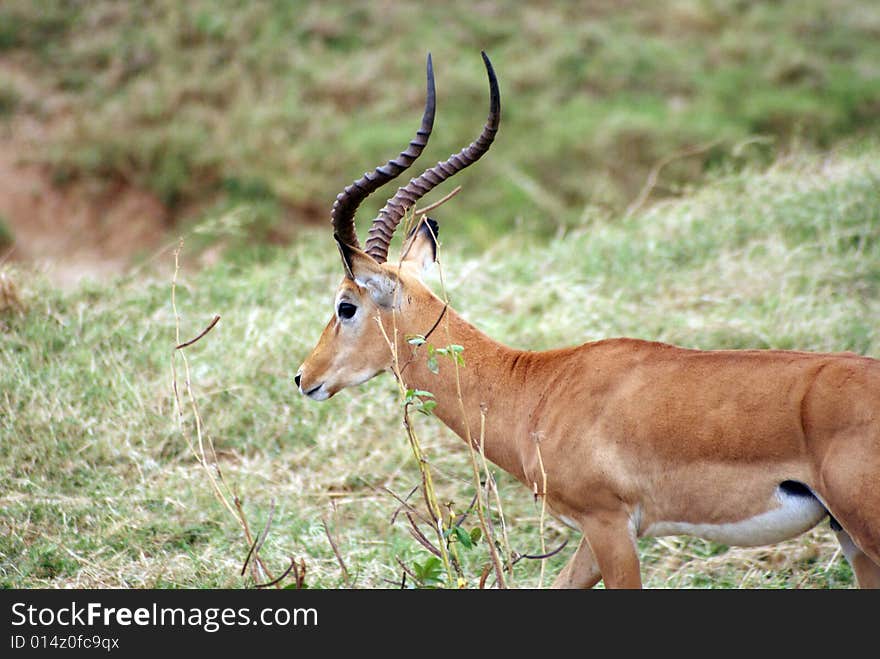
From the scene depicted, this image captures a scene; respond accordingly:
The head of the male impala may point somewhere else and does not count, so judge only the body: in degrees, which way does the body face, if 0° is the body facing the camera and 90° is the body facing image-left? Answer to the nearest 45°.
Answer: approximately 90°
